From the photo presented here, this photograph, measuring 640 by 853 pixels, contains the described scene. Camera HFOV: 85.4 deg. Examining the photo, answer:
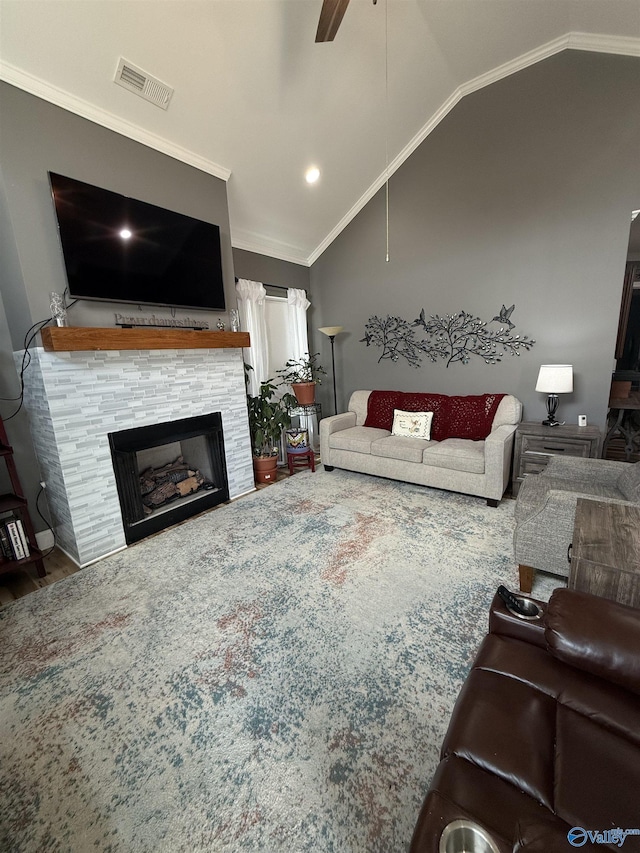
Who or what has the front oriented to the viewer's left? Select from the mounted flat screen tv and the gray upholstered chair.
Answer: the gray upholstered chair

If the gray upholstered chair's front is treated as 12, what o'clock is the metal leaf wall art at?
The metal leaf wall art is roughly at 2 o'clock from the gray upholstered chair.

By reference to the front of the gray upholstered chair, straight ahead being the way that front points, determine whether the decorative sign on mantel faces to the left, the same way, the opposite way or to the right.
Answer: the opposite way

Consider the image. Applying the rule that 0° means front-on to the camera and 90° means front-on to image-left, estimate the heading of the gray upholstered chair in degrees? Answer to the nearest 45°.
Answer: approximately 90°

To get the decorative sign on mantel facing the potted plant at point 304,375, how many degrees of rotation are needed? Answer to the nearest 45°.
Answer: approximately 90° to its left

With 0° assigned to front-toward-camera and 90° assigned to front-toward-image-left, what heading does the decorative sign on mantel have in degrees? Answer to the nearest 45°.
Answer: approximately 315°

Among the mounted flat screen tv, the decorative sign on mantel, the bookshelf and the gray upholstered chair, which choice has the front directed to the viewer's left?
the gray upholstered chair

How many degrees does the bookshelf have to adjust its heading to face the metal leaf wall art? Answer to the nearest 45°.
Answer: approximately 45° to its left

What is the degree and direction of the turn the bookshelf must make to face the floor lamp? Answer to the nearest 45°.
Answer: approximately 45° to its left

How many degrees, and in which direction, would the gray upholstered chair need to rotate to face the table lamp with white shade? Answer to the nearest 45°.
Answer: approximately 90° to its right

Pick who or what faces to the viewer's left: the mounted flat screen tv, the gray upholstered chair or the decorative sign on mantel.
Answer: the gray upholstered chair

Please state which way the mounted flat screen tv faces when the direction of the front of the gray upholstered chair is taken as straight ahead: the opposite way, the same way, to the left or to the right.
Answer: the opposite way
